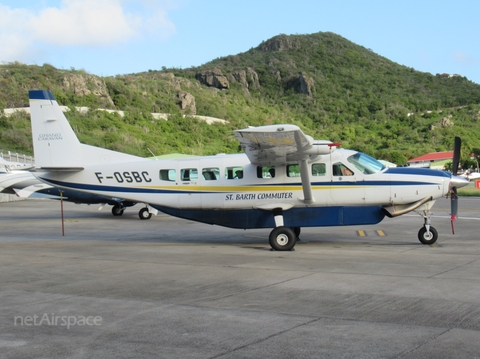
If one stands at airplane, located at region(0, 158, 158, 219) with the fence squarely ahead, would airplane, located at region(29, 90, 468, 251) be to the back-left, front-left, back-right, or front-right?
back-right

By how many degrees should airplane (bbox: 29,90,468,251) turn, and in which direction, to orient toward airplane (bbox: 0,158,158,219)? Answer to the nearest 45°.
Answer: approximately 135° to its left

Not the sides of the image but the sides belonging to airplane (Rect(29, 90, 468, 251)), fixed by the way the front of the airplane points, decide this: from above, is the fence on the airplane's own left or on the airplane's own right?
on the airplane's own left

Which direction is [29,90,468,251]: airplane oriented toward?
to the viewer's right

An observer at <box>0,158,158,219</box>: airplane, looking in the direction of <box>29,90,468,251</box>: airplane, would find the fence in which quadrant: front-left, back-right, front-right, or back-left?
back-left
